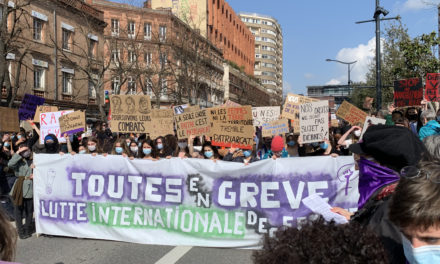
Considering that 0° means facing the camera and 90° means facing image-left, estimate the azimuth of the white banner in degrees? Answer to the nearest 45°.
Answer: approximately 0°

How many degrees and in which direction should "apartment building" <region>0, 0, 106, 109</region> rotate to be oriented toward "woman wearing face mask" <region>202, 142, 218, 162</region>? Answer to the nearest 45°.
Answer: approximately 45° to its right

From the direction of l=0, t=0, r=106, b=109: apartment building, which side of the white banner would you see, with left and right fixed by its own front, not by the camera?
back
